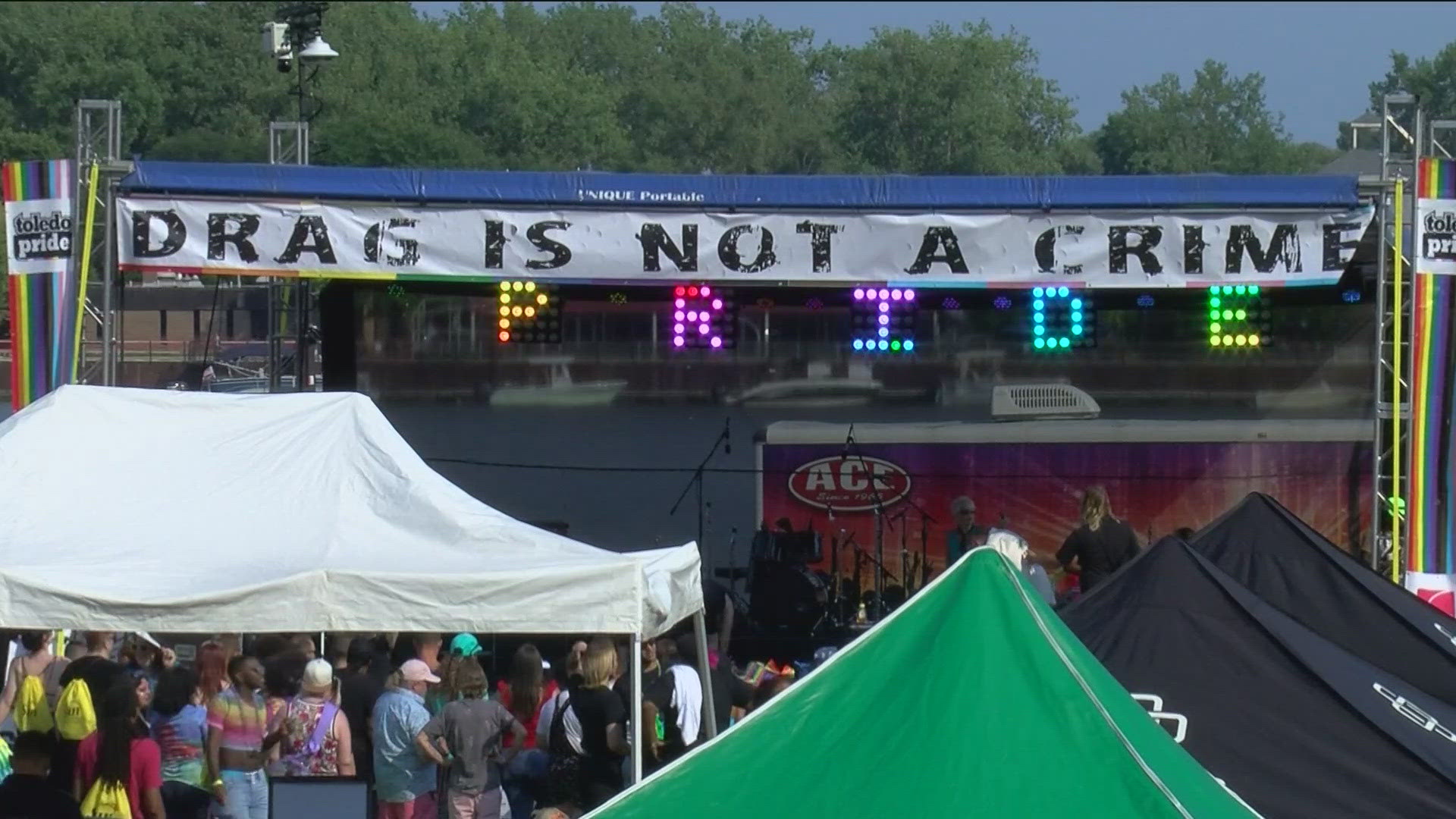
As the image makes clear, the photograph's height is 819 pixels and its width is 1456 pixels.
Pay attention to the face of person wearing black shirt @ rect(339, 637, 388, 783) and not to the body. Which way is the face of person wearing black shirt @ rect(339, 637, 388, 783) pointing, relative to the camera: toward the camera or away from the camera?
away from the camera

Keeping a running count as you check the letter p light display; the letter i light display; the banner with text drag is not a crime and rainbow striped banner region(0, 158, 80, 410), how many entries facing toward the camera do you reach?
4

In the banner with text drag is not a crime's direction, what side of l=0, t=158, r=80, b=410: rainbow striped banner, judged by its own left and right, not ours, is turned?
left

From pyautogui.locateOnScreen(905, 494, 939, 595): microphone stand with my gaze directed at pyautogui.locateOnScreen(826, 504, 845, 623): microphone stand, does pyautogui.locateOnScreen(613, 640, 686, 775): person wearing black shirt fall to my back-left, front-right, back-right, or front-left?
front-left

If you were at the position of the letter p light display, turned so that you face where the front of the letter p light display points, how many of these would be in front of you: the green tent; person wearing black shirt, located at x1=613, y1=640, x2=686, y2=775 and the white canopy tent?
3

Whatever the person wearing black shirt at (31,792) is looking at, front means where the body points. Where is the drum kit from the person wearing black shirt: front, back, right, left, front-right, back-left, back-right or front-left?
front-right

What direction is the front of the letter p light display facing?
toward the camera

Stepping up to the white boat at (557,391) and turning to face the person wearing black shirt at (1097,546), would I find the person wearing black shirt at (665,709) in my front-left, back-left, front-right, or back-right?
front-right

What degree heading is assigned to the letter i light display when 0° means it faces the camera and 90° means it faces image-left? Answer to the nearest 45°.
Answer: approximately 0°

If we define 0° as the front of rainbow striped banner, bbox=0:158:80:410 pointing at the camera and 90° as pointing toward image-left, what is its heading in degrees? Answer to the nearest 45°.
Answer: approximately 0°

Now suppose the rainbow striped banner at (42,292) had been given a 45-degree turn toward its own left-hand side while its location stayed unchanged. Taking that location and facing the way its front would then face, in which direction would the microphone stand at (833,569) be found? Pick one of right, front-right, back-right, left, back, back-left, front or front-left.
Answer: front-left

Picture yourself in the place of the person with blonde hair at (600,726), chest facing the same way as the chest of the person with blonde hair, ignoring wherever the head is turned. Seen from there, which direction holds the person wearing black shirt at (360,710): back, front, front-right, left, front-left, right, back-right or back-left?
left

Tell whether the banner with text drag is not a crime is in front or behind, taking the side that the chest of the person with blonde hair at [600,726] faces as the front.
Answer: in front
